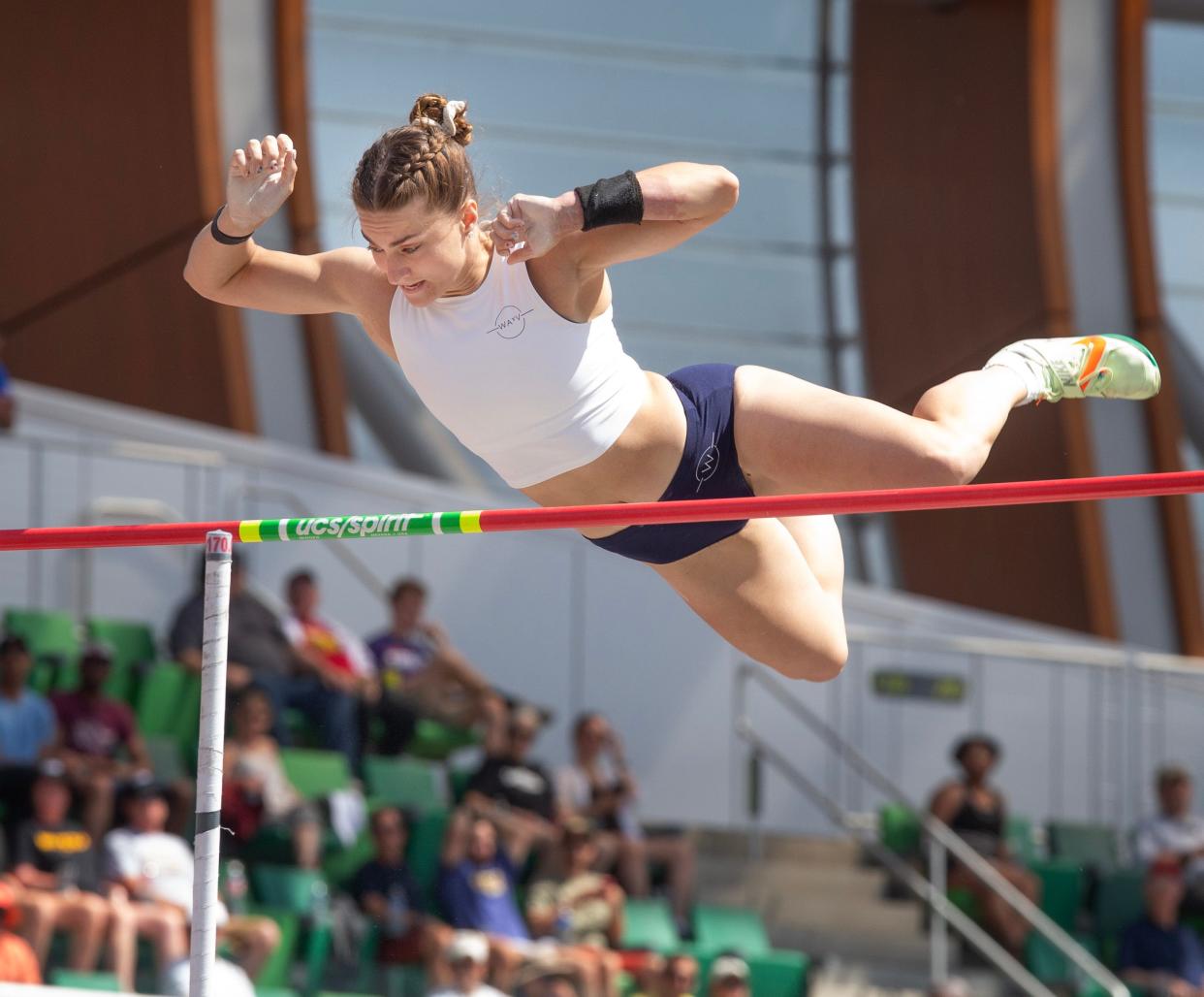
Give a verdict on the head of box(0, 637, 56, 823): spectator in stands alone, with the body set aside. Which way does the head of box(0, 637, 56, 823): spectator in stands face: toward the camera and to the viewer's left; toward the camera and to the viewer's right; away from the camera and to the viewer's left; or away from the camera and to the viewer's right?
toward the camera and to the viewer's right

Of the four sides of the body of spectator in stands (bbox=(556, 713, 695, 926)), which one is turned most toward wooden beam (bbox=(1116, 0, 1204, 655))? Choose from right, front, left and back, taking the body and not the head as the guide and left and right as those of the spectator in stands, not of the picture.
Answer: left

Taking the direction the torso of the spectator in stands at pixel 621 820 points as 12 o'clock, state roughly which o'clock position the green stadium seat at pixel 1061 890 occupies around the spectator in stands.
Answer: The green stadium seat is roughly at 10 o'clock from the spectator in stands.

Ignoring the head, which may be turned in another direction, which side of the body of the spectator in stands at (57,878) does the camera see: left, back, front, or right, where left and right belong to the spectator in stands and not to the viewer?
front

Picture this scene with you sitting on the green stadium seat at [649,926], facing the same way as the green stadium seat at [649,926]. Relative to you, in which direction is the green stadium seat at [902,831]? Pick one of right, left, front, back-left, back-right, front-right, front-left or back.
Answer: left

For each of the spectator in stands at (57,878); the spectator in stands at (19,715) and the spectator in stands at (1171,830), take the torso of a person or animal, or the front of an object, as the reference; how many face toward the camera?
3

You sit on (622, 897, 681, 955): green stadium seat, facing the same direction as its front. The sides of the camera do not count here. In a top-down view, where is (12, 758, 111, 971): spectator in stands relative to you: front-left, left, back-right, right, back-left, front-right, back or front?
right

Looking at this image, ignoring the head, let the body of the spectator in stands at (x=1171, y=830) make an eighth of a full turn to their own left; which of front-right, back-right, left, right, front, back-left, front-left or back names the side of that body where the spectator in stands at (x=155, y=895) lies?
right

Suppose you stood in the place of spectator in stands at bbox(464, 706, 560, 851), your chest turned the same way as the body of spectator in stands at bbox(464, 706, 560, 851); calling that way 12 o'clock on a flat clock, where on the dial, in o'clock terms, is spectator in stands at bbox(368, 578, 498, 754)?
spectator in stands at bbox(368, 578, 498, 754) is roughly at 5 o'clock from spectator in stands at bbox(464, 706, 560, 851).

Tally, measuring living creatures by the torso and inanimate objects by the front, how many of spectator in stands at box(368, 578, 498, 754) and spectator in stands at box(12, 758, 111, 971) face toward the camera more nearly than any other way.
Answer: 2

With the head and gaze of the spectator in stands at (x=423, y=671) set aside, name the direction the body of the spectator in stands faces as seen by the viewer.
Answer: toward the camera

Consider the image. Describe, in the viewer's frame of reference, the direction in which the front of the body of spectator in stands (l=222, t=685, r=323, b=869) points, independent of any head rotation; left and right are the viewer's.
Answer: facing the viewer and to the right of the viewer

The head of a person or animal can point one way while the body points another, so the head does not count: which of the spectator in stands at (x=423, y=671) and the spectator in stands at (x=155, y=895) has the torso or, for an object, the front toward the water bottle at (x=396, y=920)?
the spectator in stands at (x=423, y=671)

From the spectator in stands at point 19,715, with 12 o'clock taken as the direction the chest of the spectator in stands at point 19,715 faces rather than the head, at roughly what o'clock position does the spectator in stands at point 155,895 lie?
the spectator in stands at point 155,895 is roughly at 11 o'clock from the spectator in stands at point 19,715.
